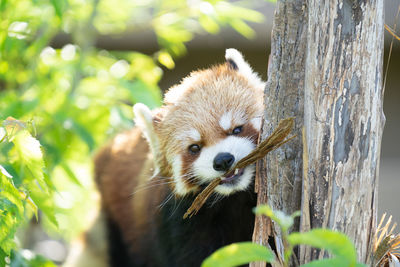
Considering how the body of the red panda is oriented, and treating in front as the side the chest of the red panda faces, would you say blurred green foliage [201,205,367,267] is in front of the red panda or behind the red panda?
in front

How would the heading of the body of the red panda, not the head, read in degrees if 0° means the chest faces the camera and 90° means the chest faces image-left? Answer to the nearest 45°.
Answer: approximately 315°

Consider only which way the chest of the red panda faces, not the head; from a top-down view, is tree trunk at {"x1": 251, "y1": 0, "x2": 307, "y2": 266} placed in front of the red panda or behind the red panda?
in front
